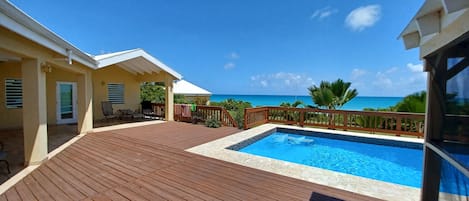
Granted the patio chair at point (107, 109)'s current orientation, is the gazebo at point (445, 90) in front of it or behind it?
in front

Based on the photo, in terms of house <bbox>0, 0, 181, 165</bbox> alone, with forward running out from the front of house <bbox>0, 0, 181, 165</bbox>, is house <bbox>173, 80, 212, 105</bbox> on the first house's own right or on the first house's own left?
on the first house's own left

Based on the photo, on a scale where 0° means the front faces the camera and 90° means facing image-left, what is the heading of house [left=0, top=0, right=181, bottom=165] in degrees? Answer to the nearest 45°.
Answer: approximately 315°

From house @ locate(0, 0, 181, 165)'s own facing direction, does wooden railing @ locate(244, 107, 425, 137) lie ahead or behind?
ahead

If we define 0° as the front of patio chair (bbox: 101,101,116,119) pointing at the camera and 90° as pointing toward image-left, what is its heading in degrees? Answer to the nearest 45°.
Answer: approximately 315°

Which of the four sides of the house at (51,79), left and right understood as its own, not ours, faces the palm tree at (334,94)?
front

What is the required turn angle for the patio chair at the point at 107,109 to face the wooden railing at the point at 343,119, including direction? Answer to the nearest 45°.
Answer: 0° — it already faces it

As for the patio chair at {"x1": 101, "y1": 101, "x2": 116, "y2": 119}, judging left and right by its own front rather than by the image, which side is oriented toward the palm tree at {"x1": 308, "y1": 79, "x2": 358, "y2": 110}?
front

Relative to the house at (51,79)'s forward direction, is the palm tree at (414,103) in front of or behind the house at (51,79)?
in front
